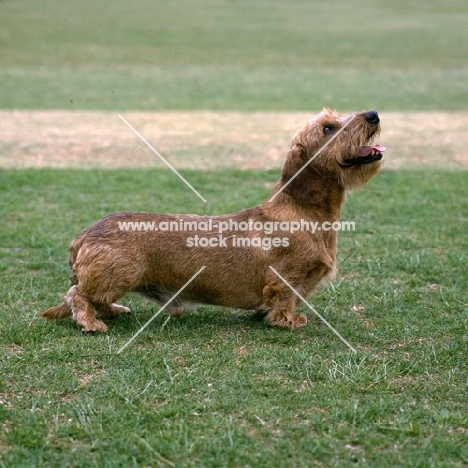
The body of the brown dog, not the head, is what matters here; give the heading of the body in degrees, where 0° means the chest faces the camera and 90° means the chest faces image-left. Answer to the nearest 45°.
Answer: approximately 270°
